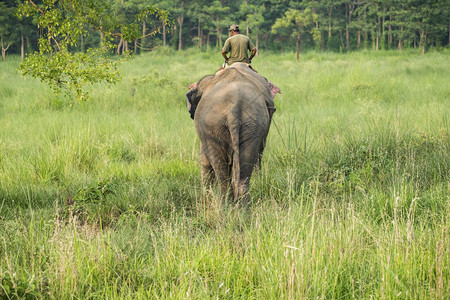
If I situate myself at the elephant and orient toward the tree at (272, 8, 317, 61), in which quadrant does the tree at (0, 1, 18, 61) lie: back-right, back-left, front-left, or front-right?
front-left

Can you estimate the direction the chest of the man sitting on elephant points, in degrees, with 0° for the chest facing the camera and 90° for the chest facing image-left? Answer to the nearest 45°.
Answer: approximately 180°

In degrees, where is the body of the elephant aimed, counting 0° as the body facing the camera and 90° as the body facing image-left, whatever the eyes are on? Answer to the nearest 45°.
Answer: approximately 180°

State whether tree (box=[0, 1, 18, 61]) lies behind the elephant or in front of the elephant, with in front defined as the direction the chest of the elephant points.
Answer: in front

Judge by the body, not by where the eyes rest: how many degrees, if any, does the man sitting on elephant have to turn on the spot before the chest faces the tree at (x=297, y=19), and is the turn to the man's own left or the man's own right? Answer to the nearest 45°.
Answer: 0° — they already face it

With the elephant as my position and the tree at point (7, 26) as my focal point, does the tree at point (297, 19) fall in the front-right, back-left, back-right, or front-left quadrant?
front-right

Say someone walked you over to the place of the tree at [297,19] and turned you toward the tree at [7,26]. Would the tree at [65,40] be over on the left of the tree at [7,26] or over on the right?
left

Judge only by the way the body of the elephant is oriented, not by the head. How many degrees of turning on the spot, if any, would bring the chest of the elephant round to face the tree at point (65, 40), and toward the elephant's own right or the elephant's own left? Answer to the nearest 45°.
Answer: approximately 45° to the elephant's own left
